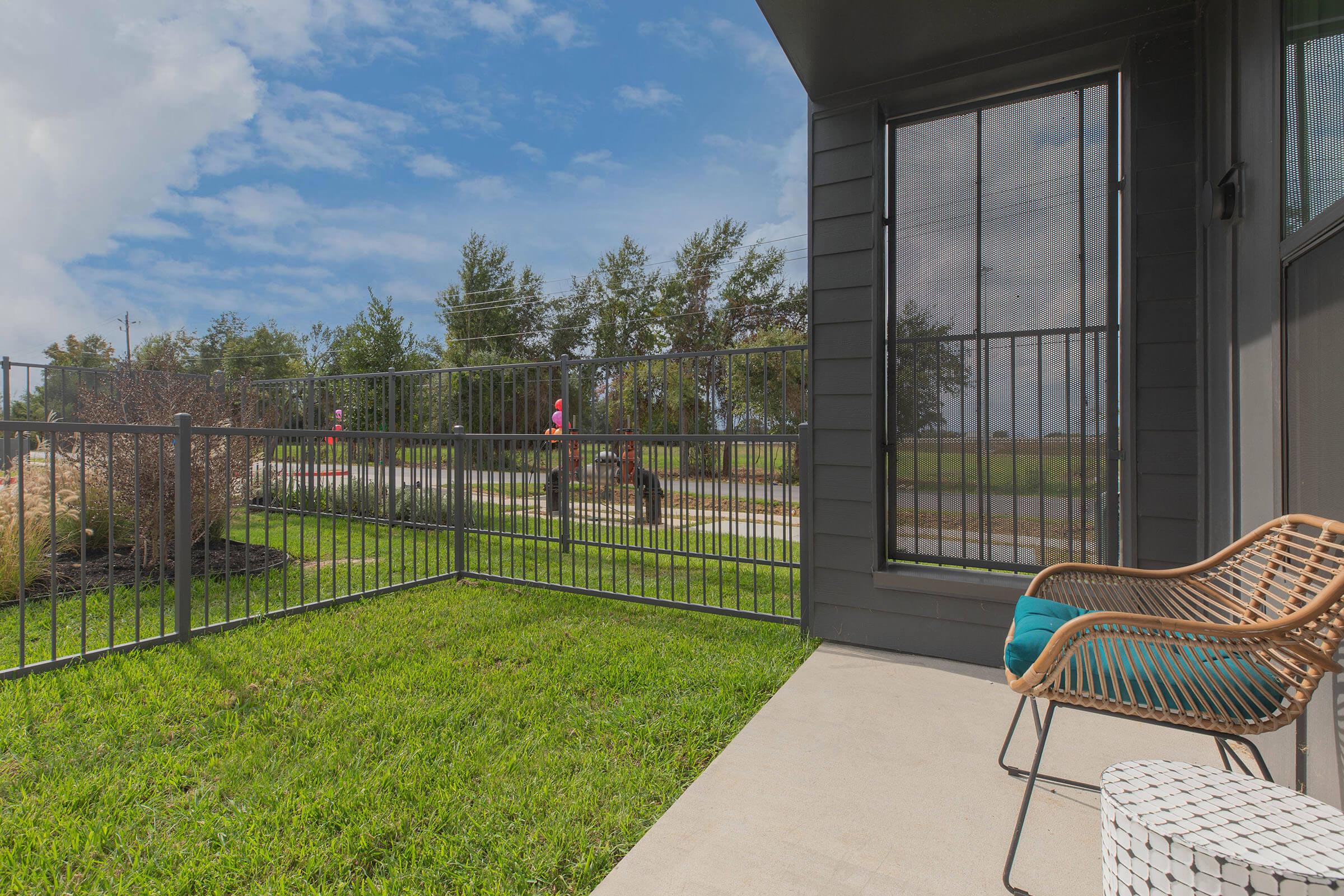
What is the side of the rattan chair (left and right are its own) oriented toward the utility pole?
front

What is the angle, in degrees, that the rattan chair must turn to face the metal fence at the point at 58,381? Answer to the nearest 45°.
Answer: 0° — it already faces it

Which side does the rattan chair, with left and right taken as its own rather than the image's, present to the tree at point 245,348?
front

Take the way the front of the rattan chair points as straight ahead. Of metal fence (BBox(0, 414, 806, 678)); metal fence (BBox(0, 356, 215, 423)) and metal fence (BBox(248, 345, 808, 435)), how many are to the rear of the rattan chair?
0

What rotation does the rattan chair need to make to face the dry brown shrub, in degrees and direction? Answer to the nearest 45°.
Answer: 0° — it already faces it

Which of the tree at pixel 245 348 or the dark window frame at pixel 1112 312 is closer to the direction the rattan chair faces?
the tree

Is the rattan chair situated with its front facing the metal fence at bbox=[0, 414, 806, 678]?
yes

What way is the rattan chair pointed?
to the viewer's left

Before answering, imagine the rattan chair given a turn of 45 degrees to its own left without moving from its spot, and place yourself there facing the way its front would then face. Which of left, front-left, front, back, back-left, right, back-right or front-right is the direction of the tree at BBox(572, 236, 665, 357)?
right

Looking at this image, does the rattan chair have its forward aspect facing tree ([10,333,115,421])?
yes

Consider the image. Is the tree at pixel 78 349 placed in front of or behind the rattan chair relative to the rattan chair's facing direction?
in front
